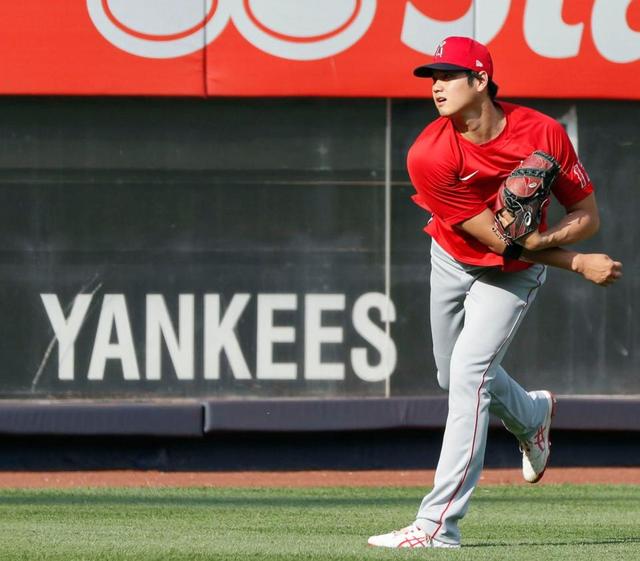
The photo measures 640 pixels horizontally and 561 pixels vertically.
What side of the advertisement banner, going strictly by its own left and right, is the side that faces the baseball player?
front

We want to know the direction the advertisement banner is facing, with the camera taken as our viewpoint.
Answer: facing the viewer
